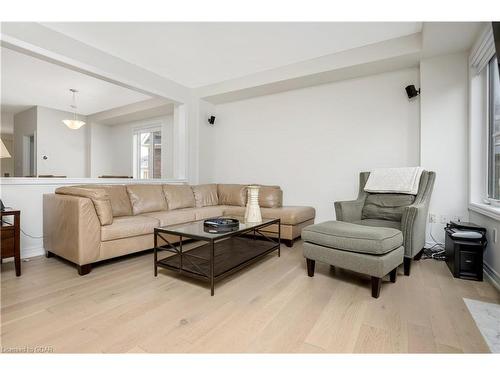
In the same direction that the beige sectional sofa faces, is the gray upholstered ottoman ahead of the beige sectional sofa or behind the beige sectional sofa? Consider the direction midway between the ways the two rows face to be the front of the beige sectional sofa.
ahead

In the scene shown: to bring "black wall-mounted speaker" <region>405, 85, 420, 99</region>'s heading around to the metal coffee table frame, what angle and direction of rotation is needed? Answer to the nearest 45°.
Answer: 0° — it already faces it

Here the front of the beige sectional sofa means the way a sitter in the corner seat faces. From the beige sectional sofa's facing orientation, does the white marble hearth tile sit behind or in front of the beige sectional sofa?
in front

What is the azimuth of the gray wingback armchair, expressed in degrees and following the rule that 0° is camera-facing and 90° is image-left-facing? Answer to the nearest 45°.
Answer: approximately 45°

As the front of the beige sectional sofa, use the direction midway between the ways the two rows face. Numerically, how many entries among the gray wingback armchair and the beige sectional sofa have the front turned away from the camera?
0

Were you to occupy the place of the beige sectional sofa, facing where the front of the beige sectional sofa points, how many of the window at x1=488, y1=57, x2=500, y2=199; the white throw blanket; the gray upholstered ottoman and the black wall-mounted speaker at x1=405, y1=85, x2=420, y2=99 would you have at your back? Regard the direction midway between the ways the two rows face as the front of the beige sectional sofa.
0

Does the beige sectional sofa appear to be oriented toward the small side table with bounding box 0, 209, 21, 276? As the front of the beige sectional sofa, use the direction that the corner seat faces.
no

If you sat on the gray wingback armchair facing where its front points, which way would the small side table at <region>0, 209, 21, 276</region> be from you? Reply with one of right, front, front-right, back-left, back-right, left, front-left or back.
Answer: front

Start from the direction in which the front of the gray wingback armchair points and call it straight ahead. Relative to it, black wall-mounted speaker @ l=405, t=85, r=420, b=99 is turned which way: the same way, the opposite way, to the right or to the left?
the same way

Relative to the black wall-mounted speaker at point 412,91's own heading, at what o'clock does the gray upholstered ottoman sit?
The gray upholstered ottoman is roughly at 11 o'clock from the black wall-mounted speaker.

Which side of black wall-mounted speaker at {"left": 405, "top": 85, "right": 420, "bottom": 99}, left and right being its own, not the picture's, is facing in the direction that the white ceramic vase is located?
front

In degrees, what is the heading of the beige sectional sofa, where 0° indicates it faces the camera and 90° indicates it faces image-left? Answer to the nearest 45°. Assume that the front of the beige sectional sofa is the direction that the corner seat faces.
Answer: approximately 315°

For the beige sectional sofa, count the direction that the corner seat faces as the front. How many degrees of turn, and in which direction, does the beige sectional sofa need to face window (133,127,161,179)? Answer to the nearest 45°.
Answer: approximately 135° to its left

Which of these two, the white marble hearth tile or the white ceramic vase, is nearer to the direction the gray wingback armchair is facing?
the white ceramic vase

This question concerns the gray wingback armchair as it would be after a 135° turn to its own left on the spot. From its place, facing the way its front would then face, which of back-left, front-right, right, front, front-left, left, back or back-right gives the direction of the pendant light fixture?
back

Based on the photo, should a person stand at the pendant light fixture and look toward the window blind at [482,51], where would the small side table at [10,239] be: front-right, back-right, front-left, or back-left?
front-right

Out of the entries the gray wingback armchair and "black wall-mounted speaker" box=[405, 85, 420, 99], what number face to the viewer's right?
0

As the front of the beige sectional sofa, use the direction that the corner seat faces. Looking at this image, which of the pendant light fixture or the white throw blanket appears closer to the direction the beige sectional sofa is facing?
the white throw blanket
